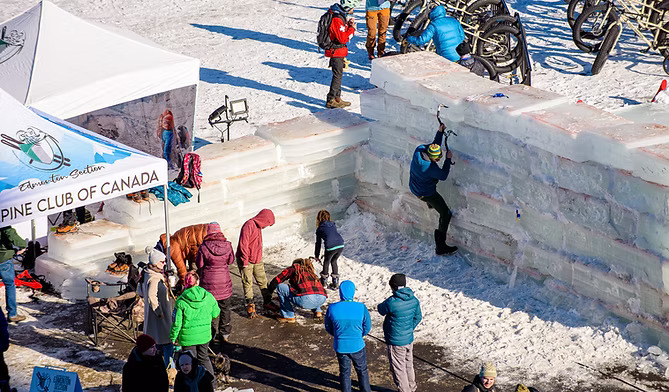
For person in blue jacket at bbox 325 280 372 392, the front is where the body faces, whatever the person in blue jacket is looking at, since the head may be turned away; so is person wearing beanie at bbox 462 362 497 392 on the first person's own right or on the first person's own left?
on the first person's own right

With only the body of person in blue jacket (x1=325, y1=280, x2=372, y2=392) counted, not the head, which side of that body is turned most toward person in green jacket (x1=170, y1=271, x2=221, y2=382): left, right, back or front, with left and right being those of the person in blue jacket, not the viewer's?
left

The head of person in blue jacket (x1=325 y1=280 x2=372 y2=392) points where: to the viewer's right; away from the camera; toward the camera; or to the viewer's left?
away from the camera

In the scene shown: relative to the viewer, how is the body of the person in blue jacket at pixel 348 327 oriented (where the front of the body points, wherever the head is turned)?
away from the camera

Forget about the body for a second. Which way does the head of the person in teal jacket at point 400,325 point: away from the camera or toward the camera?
away from the camera
